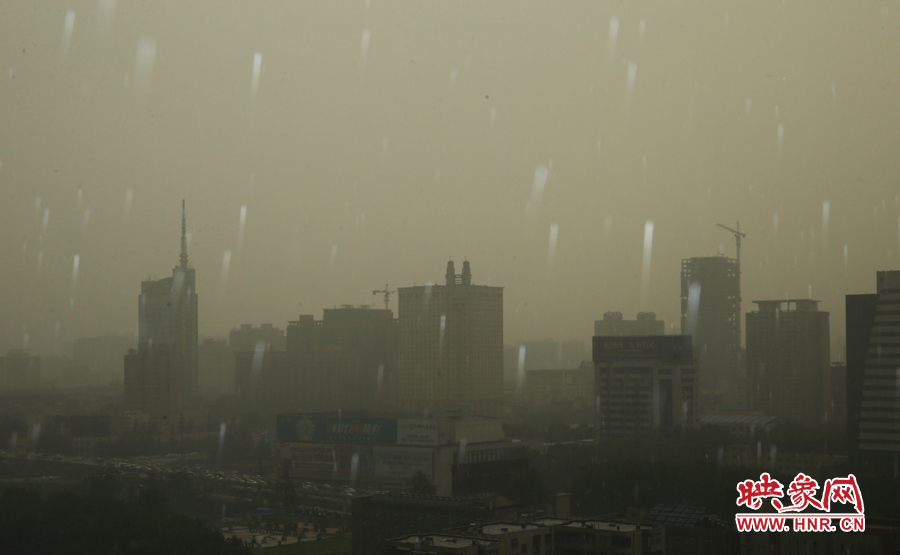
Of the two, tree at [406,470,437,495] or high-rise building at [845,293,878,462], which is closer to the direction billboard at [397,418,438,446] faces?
the tree

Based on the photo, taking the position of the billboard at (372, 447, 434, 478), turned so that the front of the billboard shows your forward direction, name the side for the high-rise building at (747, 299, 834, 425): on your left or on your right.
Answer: on your left

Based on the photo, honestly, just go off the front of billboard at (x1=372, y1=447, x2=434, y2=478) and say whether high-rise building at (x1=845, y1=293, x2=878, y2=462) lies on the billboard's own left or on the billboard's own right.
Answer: on the billboard's own left

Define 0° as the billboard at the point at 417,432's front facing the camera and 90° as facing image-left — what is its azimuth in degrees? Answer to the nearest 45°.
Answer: approximately 0°

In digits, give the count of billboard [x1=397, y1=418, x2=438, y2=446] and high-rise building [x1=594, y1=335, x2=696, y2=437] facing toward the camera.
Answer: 2

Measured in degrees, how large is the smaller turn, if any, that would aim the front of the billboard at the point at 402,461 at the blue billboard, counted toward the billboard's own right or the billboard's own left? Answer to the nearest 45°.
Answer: approximately 135° to the billboard's own right

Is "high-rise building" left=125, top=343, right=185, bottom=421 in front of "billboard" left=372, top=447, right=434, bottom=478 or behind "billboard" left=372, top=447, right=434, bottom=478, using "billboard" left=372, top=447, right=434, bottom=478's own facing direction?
behind

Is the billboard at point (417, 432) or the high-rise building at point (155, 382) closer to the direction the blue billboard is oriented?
the billboard

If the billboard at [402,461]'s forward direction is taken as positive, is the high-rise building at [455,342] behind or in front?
behind
